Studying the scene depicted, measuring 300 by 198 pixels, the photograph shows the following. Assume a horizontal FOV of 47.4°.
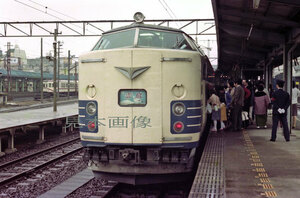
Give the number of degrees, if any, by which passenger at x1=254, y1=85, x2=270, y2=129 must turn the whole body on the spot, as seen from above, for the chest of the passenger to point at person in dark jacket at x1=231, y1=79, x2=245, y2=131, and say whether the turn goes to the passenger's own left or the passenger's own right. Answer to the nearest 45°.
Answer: approximately 135° to the passenger's own left

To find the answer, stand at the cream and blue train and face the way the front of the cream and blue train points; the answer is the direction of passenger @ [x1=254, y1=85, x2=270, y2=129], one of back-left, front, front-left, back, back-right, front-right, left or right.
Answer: back-left

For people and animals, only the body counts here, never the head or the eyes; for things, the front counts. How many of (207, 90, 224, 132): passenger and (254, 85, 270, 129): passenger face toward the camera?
0

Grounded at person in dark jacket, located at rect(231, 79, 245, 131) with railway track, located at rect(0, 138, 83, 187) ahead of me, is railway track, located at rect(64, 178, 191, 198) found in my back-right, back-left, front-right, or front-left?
front-left

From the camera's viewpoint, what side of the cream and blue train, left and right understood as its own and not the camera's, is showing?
front

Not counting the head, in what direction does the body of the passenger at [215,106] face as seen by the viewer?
away from the camera

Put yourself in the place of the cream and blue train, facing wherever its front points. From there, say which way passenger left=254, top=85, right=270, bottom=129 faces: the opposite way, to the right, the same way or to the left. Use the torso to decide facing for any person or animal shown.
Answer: the opposite way

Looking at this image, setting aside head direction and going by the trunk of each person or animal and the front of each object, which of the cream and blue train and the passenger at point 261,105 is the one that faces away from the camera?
the passenger

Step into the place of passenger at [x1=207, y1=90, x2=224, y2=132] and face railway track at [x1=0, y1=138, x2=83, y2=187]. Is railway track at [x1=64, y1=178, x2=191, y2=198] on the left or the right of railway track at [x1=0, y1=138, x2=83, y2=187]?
left
